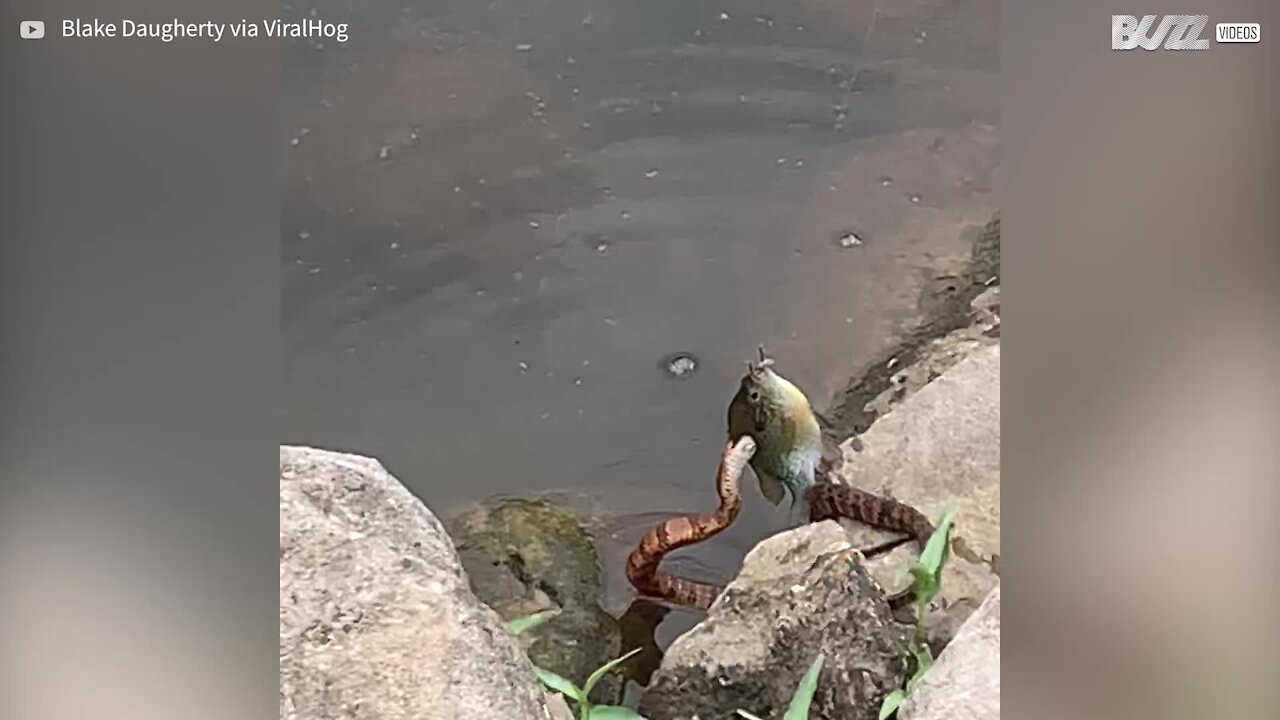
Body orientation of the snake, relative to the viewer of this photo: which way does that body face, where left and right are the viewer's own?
facing away from the viewer and to the right of the viewer
